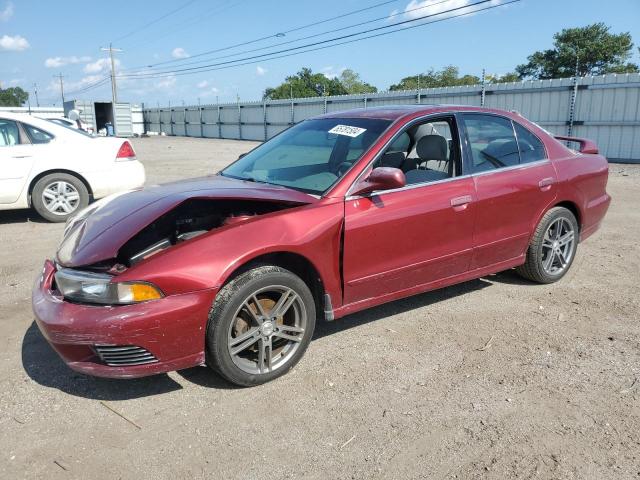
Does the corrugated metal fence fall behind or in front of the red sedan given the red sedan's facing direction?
behind

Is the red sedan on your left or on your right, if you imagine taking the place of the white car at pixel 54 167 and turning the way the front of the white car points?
on your left

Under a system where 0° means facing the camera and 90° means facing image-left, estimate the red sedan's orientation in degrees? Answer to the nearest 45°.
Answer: approximately 45°

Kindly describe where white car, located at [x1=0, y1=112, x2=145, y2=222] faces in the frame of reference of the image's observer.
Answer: facing to the left of the viewer

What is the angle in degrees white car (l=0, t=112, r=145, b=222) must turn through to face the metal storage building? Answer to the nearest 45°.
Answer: approximately 90° to its right
